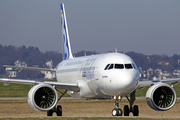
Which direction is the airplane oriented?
toward the camera
